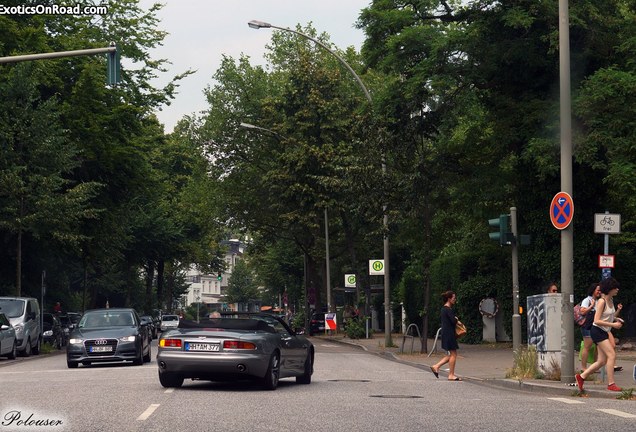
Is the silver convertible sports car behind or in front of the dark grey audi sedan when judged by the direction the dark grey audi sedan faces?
in front

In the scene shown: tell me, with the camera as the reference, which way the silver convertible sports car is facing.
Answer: facing away from the viewer and to the right of the viewer
